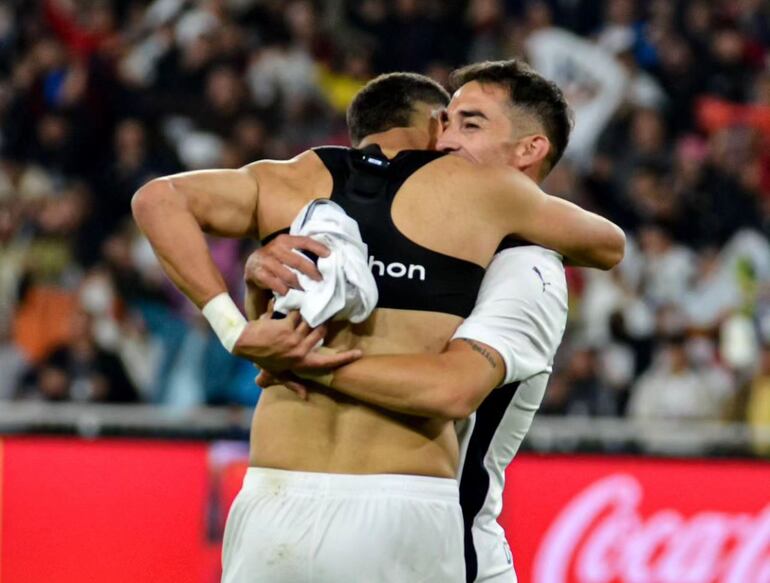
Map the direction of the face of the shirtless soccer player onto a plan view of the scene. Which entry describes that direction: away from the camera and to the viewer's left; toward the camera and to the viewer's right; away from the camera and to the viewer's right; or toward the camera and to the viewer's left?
away from the camera and to the viewer's right

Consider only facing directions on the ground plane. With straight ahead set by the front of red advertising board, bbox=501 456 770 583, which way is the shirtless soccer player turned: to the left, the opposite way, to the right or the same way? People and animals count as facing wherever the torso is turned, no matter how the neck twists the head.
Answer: the opposite way

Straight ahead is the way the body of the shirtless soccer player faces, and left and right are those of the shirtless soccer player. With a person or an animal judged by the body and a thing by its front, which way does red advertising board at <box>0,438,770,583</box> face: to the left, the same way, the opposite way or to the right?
the opposite way

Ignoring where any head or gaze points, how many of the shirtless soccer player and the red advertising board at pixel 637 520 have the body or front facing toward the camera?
1

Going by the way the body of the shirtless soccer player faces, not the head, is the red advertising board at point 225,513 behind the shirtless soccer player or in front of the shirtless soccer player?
in front

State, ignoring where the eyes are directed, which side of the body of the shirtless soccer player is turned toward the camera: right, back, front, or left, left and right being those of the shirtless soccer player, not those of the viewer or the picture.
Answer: back

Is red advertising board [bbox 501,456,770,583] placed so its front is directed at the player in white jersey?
yes

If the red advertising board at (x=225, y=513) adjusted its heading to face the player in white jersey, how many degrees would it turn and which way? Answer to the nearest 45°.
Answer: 0° — it already faces them

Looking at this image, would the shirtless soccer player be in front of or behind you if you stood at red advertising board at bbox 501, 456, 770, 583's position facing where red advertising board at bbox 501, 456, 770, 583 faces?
in front
